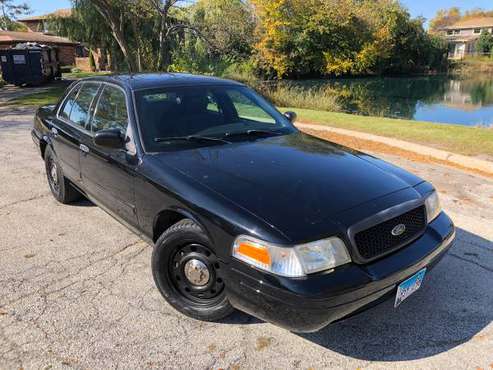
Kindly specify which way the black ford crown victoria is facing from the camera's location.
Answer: facing the viewer and to the right of the viewer

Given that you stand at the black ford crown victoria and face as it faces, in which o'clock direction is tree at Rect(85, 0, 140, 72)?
The tree is roughly at 7 o'clock from the black ford crown victoria.

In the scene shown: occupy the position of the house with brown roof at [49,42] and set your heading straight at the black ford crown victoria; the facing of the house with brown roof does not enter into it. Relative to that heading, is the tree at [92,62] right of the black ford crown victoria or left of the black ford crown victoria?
left

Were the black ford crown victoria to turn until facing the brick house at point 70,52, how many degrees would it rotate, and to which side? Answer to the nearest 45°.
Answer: approximately 135° to its left

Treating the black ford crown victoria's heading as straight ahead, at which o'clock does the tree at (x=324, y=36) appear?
The tree is roughly at 8 o'clock from the black ford crown victoria.

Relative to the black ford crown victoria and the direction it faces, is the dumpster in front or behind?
behind

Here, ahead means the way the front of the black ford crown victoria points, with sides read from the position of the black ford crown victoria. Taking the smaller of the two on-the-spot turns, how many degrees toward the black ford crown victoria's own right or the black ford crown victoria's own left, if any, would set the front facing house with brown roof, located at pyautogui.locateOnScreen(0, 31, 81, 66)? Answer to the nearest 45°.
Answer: approximately 180°

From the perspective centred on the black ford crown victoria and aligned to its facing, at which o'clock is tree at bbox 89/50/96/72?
The tree is roughly at 7 o'clock from the black ford crown victoria.
